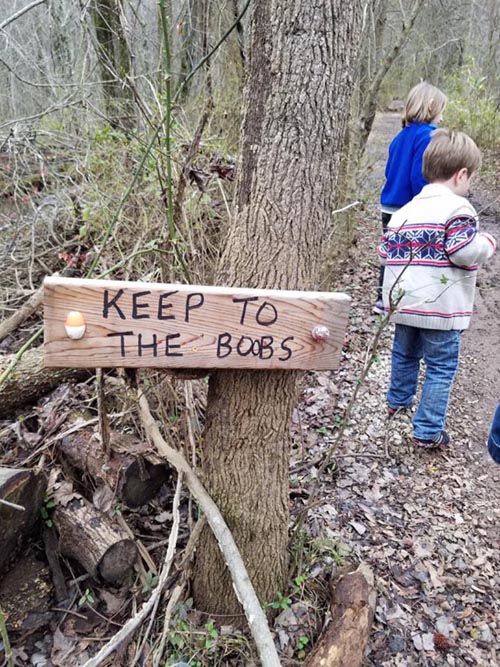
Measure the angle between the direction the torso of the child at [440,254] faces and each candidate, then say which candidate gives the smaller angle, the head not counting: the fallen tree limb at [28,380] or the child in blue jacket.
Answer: the child in blue jacket

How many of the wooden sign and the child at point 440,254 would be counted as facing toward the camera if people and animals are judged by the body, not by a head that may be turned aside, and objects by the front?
1

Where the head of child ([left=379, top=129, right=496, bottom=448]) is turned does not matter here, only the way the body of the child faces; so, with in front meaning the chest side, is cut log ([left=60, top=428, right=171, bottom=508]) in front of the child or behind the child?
behind

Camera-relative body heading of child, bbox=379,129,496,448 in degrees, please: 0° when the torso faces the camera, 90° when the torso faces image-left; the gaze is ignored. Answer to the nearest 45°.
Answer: approximately 225°

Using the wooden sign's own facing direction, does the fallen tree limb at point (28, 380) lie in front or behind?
behind

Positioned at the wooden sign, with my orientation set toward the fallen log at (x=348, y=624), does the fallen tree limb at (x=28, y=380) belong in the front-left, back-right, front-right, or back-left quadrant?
back-left

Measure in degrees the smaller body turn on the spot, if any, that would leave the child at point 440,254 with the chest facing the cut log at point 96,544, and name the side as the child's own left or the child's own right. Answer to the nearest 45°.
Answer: approximately 180°

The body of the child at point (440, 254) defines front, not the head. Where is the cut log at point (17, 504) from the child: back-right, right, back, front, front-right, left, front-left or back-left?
back

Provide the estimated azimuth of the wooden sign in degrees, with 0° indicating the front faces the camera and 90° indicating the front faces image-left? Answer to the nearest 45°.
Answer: approximately 0°

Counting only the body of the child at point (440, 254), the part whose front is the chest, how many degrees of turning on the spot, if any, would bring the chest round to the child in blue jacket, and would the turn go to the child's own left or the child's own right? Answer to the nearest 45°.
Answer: approximately 45° to the child's own left
